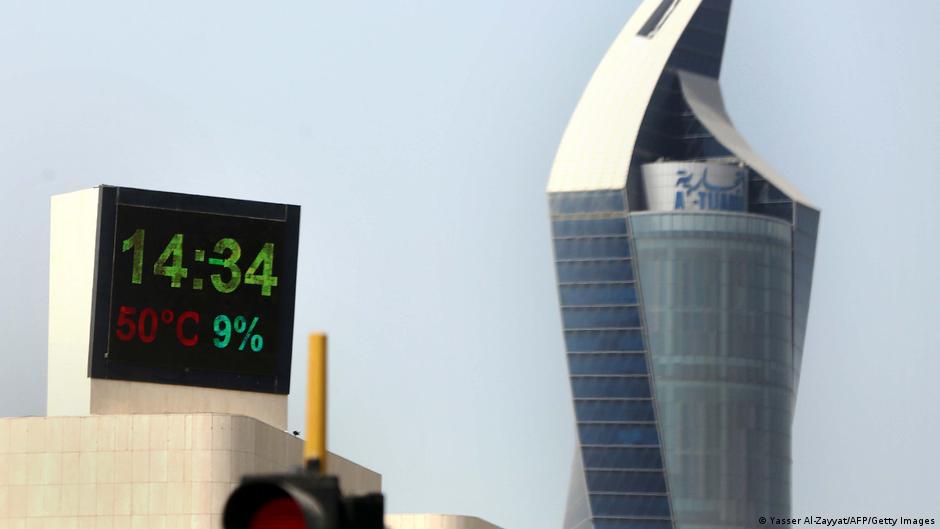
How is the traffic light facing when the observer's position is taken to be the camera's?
facing the viewer and to the left of the viewer
